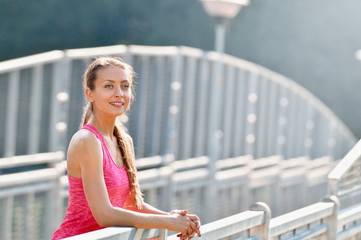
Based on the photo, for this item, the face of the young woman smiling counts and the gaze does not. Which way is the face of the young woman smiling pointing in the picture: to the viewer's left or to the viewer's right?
to the viewer's right

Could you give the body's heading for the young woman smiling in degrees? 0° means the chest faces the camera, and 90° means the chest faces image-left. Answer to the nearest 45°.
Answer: approximately 315°
